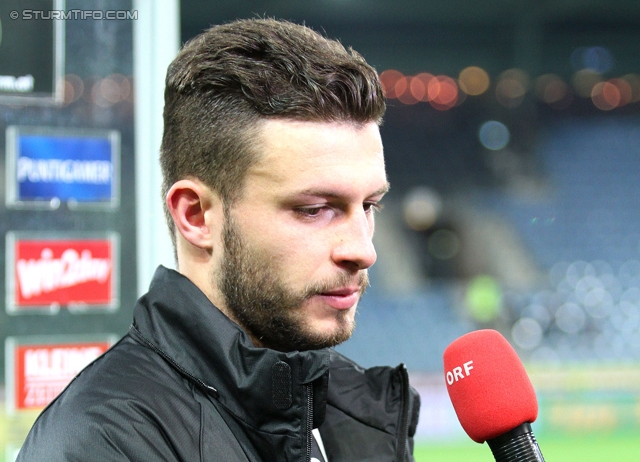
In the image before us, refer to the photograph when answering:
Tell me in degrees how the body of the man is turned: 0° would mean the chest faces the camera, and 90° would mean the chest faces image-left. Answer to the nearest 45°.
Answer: approximately 315°

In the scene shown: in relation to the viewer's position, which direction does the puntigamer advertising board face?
facing the viewer

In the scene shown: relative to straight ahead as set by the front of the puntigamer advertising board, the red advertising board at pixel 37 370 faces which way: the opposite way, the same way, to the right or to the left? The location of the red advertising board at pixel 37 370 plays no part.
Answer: the same way

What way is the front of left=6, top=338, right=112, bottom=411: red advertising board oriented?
toward the camera

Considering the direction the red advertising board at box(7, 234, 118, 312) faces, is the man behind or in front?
in front

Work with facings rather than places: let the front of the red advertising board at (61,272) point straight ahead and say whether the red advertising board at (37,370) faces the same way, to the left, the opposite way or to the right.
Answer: the same way

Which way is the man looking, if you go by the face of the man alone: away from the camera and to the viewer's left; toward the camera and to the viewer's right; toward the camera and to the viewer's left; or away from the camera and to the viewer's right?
toward the camera and to the viewer's right

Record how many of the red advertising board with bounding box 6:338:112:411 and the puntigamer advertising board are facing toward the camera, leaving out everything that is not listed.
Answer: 2

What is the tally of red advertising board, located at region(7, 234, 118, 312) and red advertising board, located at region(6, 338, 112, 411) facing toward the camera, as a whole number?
2

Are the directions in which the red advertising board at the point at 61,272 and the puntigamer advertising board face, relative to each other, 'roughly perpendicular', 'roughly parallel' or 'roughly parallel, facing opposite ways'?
roughly parallel

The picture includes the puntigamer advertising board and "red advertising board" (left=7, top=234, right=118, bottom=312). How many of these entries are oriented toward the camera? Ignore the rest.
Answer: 2

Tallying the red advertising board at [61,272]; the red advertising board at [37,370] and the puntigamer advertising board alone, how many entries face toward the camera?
3
